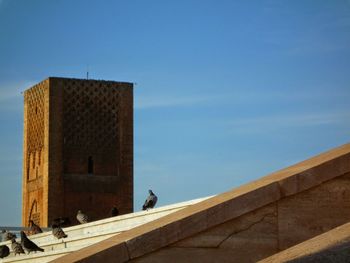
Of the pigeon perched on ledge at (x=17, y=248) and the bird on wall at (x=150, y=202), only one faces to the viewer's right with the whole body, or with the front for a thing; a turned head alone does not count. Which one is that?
the bird on wall

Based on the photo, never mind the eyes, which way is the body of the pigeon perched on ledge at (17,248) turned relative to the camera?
to the viewer's left

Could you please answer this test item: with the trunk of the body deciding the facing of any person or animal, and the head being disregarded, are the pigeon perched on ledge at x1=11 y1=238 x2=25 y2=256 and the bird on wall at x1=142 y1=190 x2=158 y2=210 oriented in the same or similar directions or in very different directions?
very different directions

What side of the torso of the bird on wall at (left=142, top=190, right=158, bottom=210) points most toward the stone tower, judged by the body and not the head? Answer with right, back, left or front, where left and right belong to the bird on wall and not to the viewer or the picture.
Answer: left

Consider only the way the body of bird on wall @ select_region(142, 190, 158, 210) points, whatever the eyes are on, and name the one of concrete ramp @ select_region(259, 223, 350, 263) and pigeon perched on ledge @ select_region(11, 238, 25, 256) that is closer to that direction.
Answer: the concrete ramp

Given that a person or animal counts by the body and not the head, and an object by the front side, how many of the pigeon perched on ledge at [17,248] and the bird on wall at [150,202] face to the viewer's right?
1

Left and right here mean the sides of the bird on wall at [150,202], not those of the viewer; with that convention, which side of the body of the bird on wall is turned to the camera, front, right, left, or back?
right
